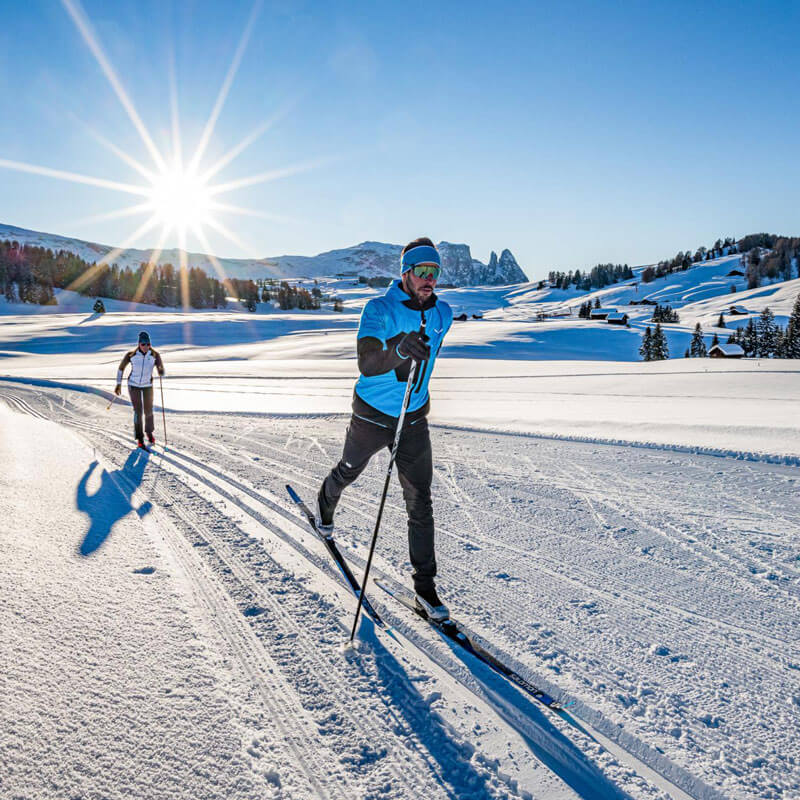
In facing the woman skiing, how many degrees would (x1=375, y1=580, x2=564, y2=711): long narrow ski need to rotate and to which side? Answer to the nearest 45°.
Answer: approximately 180°

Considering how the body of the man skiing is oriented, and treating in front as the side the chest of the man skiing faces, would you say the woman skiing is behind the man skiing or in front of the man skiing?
behind

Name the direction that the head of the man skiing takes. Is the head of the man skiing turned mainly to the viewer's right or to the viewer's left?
to the viewer's right

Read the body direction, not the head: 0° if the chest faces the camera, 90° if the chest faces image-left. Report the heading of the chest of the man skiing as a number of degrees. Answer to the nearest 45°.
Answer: approximately 315°
